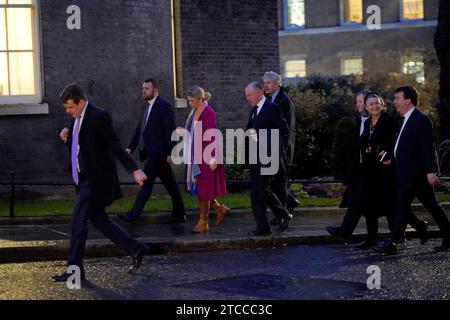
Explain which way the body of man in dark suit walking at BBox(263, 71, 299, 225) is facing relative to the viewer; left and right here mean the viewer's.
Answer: facing the viewer and to the left of the viewer

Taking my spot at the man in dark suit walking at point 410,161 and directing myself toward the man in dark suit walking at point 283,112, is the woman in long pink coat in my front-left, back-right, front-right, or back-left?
front-left

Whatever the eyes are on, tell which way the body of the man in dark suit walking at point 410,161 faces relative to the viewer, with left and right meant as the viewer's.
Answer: facing to the left of the viewer

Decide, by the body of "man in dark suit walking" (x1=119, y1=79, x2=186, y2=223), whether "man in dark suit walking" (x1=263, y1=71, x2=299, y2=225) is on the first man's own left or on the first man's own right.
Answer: on the first man's own left

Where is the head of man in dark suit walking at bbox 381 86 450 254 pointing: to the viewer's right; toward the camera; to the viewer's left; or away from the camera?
to the viewer's left

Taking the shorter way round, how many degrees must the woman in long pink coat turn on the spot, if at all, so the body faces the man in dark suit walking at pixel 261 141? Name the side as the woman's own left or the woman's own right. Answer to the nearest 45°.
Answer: approximately 135° to the woman's own left

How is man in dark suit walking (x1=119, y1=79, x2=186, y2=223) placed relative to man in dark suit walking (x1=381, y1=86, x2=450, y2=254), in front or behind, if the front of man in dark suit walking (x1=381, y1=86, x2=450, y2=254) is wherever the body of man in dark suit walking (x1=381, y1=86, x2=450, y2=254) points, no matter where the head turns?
in front

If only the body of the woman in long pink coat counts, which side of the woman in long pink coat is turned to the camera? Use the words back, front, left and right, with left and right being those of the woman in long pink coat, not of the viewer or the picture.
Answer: left

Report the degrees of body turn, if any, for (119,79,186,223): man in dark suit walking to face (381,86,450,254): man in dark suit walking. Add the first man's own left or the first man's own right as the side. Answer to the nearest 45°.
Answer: approximately 90° to the first man's own left

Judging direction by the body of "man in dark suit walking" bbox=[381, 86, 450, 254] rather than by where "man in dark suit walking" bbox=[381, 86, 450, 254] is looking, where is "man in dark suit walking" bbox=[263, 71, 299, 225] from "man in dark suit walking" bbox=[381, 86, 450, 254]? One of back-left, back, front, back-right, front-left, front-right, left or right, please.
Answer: front-right

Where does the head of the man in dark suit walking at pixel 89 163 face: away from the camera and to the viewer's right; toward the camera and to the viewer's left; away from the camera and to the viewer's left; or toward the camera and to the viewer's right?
toward the camera and to the viewer's left

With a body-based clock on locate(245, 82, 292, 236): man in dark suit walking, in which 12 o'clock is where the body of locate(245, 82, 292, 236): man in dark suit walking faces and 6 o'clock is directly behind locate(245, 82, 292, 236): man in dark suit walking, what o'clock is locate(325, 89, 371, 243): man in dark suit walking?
locate(325, 89, 371, 243): man in dark suit walking is roughly at 8 o'clock from locate(245, 82, 292, 236): man in dark suit walking.
